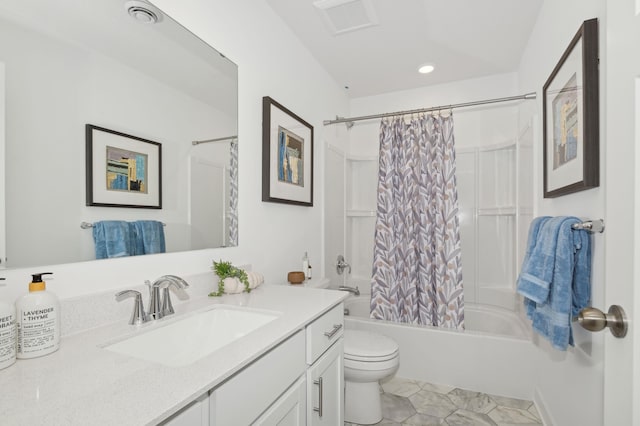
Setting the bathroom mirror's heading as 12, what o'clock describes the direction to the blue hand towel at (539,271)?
The blue hand towel is roughly at 11 o'clock from the bathroom mirror.

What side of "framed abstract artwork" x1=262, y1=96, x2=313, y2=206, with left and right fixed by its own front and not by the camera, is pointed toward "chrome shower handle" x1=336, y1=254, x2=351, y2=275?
left

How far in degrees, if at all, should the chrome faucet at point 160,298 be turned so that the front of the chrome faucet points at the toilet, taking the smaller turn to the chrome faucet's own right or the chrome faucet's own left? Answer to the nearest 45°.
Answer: approximately 45° to the chrome faucet's own left

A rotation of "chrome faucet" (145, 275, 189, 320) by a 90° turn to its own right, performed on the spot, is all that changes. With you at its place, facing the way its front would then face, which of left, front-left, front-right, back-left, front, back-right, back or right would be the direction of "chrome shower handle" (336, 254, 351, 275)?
back

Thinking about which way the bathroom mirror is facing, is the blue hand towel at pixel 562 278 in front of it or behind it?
in front

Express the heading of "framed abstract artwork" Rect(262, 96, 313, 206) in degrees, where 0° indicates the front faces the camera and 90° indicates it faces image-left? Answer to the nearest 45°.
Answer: approximately 315°

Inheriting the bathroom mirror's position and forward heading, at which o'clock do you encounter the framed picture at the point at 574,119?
The framed picture is roughly at 11 o'clock from the bathroom mirror.

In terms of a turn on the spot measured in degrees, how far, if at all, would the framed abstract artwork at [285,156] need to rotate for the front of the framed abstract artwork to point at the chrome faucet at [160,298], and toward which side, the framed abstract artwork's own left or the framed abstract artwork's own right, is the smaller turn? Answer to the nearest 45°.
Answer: approximately 90° to the framed abstract artwork's own right

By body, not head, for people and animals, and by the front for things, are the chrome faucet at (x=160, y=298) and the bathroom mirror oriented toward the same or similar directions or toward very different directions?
same or similar directions

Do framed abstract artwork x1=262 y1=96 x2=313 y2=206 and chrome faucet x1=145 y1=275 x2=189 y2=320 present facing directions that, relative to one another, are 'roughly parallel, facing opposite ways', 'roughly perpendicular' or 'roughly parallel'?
roughly parallel

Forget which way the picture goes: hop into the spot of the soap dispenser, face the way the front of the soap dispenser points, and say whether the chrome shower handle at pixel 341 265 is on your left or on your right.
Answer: on your left

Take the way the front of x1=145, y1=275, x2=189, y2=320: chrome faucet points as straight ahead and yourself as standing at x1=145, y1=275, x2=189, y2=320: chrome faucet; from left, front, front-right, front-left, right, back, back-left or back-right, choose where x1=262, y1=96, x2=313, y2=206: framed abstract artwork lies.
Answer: left

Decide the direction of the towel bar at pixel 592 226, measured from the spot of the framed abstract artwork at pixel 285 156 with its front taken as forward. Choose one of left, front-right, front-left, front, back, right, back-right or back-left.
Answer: front

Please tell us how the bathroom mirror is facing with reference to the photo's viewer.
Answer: facing the viewer and to the right of the viewer

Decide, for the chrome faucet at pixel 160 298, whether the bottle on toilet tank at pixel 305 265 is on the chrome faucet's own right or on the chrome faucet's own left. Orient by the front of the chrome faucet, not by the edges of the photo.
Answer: on the chrome faucet's own left

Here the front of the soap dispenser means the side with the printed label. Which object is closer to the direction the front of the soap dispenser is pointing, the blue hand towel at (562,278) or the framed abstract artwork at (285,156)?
the blue hand towel
